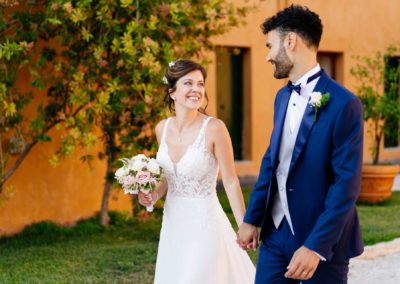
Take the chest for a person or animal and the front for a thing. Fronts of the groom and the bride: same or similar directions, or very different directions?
same or similar directions

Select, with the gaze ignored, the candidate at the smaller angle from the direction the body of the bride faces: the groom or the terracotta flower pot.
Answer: the groom

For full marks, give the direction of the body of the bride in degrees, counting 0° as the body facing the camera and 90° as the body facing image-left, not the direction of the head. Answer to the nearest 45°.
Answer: approximately 45°

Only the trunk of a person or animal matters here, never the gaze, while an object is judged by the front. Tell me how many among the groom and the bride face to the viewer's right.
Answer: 0

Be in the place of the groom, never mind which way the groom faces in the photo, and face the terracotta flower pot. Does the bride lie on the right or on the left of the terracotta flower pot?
left

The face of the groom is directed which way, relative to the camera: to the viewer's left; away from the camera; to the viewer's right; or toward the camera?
to the viewer's left

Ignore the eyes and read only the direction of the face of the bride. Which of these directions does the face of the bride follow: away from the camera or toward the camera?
toward the camera

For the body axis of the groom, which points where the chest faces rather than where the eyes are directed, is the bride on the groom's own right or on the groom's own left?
on the groom's own right

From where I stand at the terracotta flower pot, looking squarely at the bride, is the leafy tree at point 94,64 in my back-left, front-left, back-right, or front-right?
front-right

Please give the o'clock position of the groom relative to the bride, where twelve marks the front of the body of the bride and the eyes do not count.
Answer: The groom is roughly at 10 o'clock from the bride.

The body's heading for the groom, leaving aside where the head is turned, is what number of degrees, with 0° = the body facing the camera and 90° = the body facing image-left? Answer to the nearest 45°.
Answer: approximately 45°

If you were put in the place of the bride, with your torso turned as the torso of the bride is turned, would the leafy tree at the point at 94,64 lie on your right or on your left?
on your right
